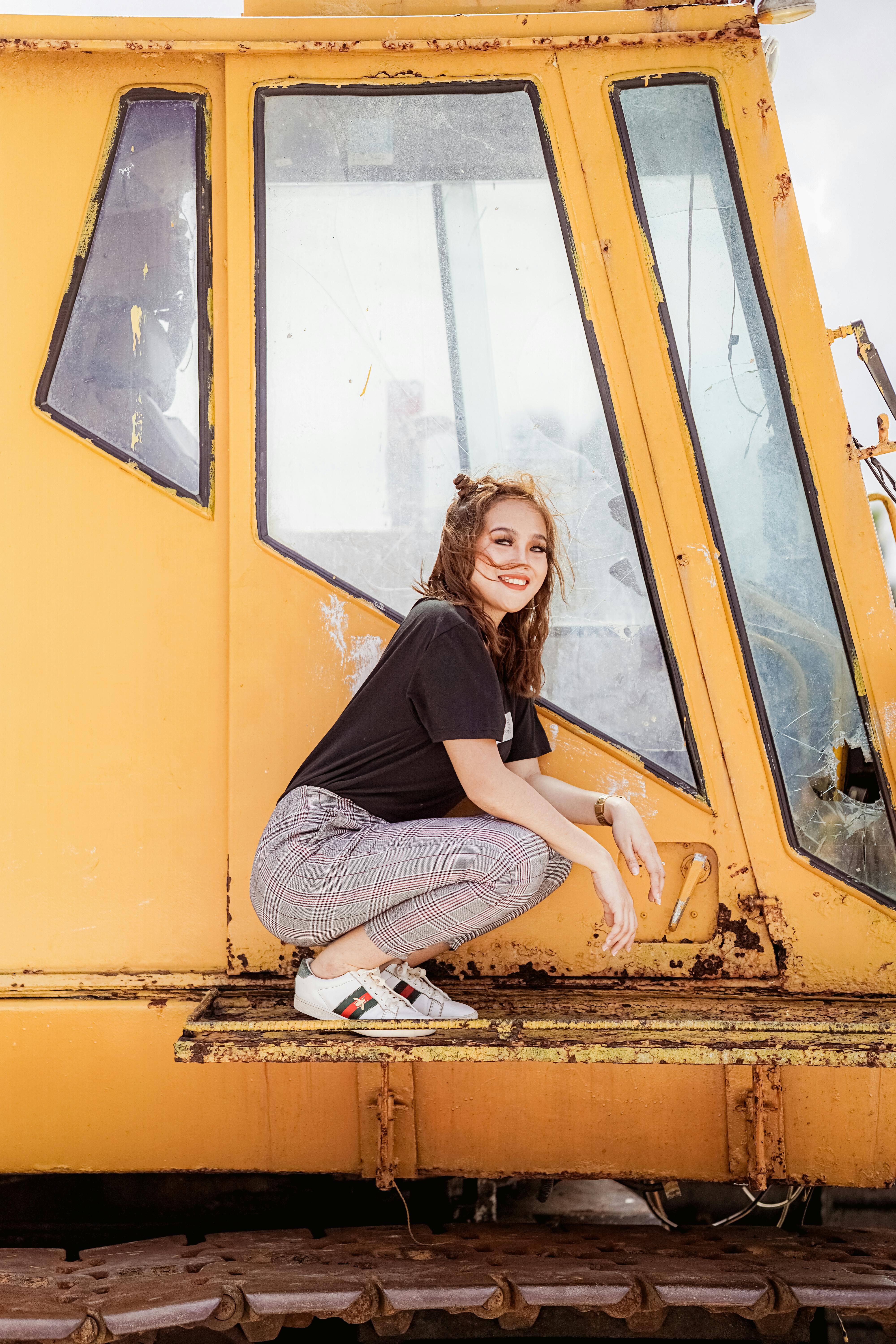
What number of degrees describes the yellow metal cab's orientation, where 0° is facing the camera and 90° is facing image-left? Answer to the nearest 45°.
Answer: approximately 270°

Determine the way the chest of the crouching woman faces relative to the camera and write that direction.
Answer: to the viewer's right

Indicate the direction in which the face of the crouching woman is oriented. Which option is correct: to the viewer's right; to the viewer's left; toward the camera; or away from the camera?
toward the camera
